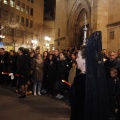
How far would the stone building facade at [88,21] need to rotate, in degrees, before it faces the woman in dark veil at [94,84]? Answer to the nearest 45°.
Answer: approximately 45° to its left

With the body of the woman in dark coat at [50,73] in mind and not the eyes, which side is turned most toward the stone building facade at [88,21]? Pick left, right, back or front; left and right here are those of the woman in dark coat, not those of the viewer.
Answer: back

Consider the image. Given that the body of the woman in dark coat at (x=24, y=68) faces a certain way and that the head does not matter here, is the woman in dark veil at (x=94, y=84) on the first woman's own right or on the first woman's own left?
on the first woman's own left

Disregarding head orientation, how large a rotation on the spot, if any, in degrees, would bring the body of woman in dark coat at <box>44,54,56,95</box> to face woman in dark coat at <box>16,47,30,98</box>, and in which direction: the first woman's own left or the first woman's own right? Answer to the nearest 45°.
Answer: approximately 45° to the first woman's own right

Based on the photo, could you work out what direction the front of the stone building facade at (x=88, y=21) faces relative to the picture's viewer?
facing the viewer and to the left of the viewer

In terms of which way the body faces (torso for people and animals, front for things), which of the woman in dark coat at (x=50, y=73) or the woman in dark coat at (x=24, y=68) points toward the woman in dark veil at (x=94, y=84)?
the woman in dark coat at (x=50, y=73)

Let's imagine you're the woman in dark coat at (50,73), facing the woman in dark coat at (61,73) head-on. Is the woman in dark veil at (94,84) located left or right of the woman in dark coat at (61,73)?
right

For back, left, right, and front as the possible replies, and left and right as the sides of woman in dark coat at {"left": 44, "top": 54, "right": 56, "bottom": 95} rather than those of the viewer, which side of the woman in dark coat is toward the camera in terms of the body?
front

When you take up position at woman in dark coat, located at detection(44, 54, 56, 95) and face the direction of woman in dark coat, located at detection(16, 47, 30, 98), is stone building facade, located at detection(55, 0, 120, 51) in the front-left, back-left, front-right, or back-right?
back-right

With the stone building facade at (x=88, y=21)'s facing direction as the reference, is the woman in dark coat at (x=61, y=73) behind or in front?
in front
